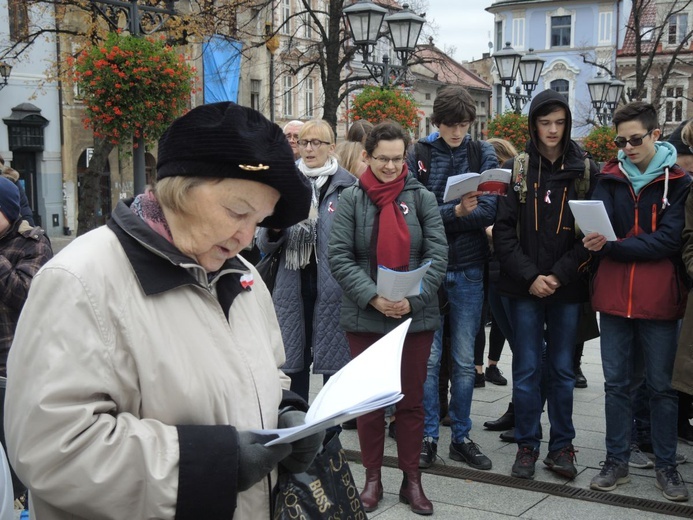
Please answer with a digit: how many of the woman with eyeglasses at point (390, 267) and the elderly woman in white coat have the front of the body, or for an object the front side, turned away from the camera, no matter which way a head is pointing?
0

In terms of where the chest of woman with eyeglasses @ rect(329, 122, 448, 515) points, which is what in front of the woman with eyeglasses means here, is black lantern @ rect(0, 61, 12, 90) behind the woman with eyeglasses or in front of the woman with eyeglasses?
behind

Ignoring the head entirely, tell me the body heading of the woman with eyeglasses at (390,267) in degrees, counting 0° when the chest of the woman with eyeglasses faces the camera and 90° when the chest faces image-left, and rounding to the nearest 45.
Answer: approximately 0°

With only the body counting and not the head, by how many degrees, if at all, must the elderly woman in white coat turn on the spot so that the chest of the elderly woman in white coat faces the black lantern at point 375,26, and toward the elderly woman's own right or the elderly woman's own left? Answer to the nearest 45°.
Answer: approximately 135° to the elderly woman's own left

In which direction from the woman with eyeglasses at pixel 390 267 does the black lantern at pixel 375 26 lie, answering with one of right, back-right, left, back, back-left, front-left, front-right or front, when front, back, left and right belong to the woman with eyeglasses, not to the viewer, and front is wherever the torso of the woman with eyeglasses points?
back

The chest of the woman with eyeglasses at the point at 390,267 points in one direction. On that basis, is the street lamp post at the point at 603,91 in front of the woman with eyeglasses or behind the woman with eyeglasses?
behind

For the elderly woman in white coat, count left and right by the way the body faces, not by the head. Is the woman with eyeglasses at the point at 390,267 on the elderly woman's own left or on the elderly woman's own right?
on the elderly woman's own left

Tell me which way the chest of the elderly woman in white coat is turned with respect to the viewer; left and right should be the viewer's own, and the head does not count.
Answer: facing the viewer and to the right of the viewer

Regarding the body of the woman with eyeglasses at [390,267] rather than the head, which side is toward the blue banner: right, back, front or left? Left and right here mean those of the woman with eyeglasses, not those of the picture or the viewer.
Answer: back

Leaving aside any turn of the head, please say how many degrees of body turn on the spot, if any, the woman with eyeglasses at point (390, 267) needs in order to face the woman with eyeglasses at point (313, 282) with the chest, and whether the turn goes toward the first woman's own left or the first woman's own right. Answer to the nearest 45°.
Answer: approximately 135° to the first woman's own right
